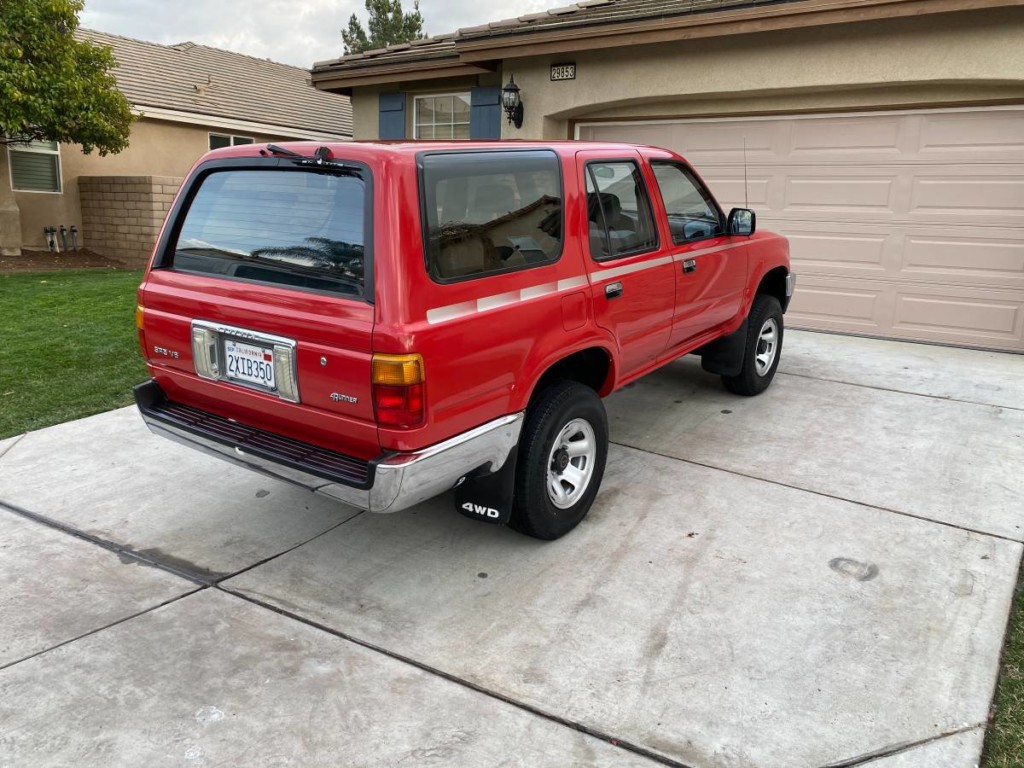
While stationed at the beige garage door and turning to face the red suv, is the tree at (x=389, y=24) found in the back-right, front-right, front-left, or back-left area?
back-right

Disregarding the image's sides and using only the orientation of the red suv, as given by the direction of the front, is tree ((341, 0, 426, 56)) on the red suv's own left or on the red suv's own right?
on the red suv's own left

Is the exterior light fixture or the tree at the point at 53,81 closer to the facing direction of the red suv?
the exterior light fixture

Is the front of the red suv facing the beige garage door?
yes

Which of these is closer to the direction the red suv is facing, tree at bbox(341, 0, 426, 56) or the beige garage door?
the beige garage door

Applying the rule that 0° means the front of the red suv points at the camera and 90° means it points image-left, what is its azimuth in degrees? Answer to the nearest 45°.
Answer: approximately 225°

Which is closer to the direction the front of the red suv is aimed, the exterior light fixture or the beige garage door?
the beige garage door

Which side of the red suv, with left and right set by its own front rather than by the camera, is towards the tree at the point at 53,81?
left
